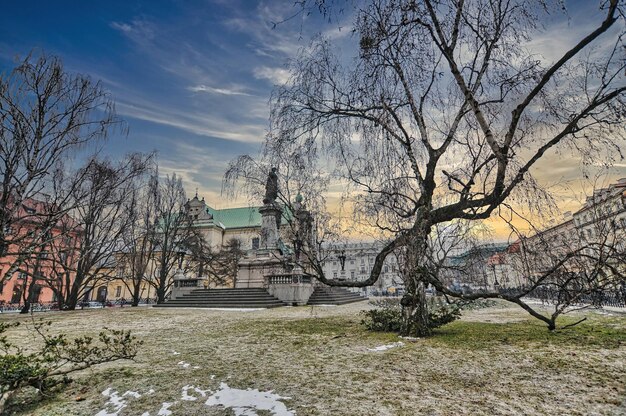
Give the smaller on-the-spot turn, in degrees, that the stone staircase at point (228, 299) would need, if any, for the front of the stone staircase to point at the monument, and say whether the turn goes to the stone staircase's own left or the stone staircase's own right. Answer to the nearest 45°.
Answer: approximately 135° to the stone staircase's own left

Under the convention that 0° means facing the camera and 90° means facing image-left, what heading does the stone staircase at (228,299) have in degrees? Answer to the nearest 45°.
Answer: approximately 0°

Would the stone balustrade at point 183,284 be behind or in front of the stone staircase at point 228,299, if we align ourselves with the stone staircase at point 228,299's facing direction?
behind
